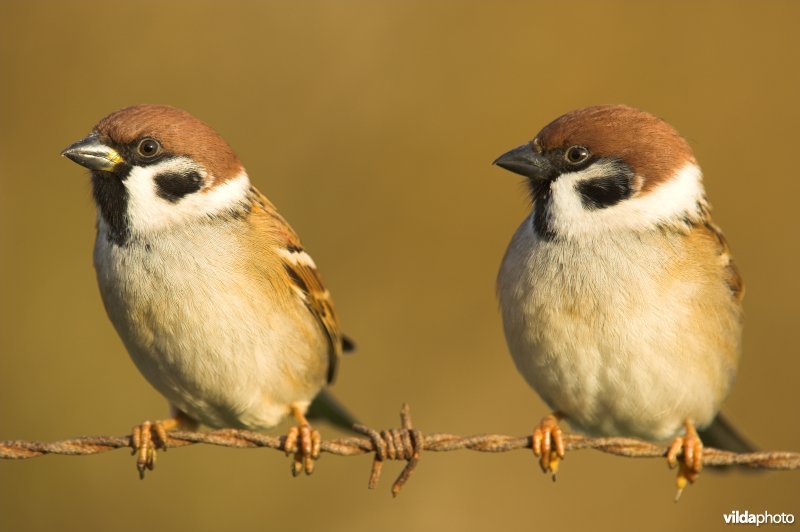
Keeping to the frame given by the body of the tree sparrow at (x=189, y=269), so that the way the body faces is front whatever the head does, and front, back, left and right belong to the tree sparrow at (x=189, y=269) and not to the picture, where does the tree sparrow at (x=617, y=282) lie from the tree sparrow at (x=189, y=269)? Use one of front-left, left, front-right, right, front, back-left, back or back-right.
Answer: back-left

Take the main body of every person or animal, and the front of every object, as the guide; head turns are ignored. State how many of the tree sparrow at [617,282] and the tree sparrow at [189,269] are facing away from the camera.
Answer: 0

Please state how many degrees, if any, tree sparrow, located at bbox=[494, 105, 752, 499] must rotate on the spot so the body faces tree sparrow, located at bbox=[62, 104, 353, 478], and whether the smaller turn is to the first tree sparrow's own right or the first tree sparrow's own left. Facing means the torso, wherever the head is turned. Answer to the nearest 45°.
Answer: approximately 45° to the first tree sparrow's own right

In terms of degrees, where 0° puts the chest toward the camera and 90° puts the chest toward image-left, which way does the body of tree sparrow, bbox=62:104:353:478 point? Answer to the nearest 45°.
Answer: approximately 45°

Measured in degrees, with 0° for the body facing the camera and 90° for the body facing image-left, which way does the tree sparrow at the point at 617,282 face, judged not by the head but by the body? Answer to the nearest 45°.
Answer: approximately 45°
